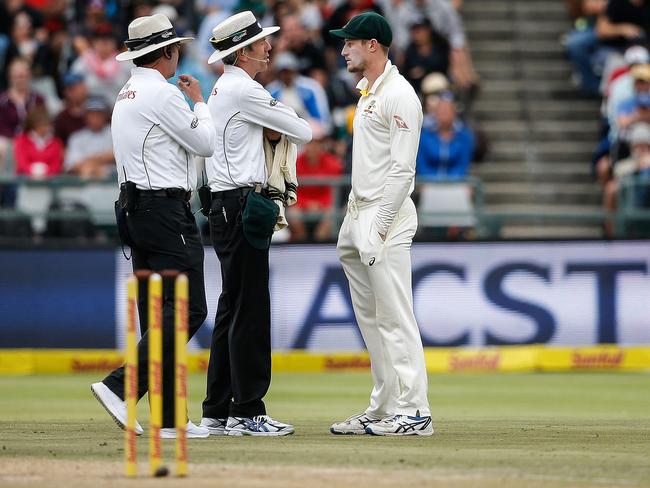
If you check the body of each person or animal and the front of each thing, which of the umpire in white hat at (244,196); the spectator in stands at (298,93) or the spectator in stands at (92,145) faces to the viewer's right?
the umpire in white hat

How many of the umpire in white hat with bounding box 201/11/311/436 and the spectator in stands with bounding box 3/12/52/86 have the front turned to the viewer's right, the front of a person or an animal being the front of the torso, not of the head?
1

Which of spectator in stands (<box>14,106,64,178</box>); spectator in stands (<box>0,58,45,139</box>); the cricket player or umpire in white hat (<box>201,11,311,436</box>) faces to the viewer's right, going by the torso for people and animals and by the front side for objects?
the umpire in white hat

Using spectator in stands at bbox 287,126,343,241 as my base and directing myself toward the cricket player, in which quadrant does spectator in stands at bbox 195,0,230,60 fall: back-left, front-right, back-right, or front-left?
back-right

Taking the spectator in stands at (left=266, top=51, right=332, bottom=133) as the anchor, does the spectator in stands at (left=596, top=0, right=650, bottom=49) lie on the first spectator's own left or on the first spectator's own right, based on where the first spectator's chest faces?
on the first spectator's own left

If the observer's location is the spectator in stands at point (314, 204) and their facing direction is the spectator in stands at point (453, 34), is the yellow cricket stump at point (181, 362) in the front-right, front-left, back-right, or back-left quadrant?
back-right

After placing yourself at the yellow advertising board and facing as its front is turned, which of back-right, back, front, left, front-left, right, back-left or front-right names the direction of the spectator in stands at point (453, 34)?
back

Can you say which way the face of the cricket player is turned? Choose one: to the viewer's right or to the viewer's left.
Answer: to the viewer's left

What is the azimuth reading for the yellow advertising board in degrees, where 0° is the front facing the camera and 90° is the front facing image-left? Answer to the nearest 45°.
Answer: approximately 0°
